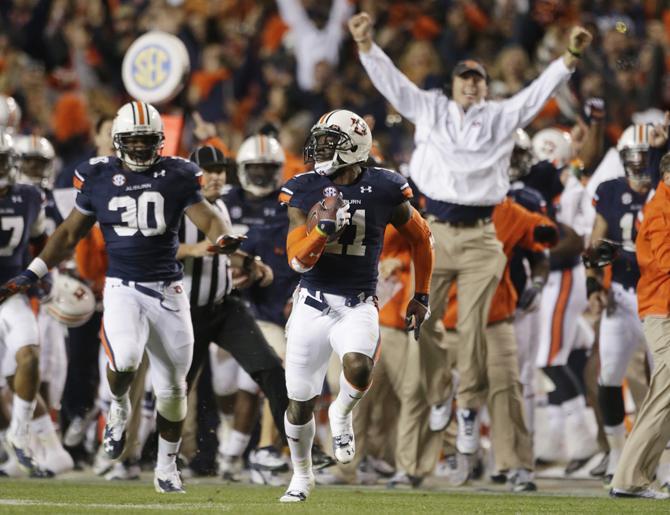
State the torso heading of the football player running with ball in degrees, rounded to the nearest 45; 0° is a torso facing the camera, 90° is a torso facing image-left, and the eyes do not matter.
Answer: approximately 0°

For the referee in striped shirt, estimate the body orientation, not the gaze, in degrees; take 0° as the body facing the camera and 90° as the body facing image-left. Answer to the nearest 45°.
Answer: approximately 315°

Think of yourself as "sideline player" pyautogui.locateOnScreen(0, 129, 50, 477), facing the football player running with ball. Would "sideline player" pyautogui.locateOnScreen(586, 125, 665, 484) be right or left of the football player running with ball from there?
left

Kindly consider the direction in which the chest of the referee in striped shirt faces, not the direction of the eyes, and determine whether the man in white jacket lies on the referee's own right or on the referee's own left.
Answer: on the referee's own left

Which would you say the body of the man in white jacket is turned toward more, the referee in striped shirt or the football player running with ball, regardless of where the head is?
the football player running with ball

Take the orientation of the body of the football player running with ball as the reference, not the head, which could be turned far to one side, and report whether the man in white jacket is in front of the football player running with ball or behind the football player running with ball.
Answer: behind

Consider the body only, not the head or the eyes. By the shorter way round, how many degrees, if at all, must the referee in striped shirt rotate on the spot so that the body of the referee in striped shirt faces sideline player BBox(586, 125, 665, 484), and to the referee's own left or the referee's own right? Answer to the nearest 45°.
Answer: approximately 45° to the referee's own left
